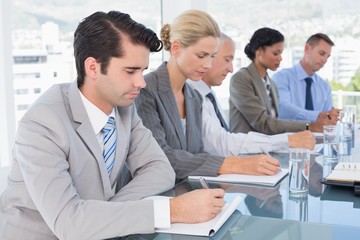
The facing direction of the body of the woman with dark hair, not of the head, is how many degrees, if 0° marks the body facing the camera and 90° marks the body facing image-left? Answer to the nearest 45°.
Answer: approximately 315°

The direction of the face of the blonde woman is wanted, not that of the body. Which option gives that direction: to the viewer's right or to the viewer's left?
to the viewer's right

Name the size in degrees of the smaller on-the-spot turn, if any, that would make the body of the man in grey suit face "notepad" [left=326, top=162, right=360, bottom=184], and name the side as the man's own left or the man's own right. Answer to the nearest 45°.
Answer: approximately 45° to the man's own left

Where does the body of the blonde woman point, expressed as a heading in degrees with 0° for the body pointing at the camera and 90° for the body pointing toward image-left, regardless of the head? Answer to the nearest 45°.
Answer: approximately 315°

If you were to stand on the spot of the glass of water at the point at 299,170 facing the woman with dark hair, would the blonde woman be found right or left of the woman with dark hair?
left

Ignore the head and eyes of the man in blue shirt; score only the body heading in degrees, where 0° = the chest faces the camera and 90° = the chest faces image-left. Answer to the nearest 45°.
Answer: approximately 315°

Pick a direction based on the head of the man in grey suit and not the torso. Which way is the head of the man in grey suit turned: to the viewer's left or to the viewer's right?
to the viewer's right

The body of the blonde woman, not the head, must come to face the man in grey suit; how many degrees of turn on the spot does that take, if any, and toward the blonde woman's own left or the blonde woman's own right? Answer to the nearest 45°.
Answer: approximately 45° to the blonde woman's own right
